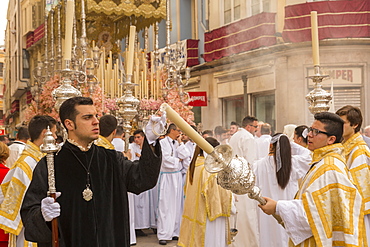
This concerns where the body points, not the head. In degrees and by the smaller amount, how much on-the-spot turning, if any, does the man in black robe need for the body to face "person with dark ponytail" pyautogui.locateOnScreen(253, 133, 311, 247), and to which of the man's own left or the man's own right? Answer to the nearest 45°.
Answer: approximately 90° to the man's own left

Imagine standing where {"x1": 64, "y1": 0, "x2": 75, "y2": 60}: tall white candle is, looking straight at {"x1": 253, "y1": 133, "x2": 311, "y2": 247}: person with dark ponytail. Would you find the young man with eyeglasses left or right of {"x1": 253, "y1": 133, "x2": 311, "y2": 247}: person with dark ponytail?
right

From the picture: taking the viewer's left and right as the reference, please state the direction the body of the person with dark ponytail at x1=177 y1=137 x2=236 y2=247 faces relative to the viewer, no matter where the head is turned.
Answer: facing away from the viewer and to the right of the viewer

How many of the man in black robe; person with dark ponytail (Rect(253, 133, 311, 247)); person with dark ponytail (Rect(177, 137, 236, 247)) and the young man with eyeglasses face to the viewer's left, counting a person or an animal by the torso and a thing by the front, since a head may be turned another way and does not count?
1

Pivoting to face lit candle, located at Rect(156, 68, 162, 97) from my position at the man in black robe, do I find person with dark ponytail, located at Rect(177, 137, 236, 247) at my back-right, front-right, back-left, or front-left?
front-right

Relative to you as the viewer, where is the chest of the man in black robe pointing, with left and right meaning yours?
facing the viewer and to the right of the viewer

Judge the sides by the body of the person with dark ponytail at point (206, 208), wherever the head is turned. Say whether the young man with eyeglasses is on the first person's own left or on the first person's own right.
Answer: on the first person's own right

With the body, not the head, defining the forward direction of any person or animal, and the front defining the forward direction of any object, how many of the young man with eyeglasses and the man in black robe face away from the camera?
0

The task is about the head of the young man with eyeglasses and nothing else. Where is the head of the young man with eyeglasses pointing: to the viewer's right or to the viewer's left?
to the viewer's left

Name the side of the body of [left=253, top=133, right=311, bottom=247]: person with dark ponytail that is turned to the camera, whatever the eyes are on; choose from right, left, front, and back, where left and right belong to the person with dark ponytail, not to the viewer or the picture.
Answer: back

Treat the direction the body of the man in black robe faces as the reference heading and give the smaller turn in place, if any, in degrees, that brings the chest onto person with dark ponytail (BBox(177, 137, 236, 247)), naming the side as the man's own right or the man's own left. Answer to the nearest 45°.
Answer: approximately 90° to the man's own left

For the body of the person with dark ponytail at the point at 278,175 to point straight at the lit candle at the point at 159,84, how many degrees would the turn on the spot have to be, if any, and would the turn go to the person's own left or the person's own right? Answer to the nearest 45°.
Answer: approximately 45° to the person's own left

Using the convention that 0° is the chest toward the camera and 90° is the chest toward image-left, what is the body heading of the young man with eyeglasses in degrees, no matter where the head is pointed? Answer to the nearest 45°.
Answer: approximately 90°

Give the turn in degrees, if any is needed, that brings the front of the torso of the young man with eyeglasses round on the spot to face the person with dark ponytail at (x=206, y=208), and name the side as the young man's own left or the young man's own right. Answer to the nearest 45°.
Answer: approximately 45° to the young man's own right
